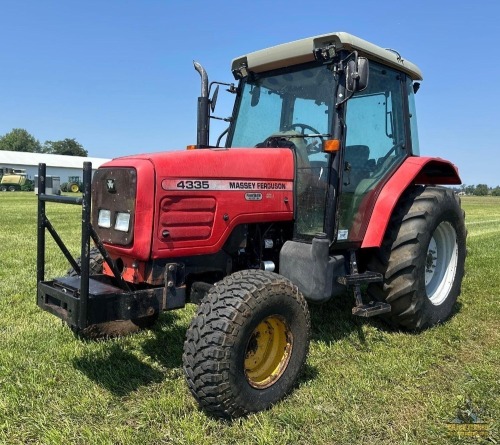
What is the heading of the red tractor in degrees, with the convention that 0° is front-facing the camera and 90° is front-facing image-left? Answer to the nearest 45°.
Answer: approximately 45°
